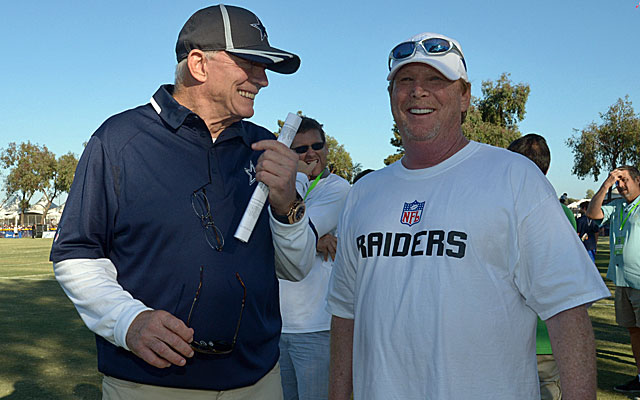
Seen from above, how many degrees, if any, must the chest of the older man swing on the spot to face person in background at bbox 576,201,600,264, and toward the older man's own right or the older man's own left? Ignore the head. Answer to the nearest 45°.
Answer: approximately 90° to the older man's own left

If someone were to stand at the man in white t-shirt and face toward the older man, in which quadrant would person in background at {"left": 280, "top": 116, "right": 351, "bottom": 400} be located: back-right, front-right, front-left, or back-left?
front-right

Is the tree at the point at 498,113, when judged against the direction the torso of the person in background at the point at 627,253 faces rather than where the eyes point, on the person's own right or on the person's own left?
on the person's own right

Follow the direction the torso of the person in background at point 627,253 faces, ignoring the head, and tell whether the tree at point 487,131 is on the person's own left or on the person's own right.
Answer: on the person's own right

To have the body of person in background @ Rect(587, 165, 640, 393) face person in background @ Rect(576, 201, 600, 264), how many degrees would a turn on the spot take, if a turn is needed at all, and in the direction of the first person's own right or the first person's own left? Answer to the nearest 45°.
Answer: approximately 135° to the first person's own right

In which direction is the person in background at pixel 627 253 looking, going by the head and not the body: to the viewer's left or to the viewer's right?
to the viewer's left

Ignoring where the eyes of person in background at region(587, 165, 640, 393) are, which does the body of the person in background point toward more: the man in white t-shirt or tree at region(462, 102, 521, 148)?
the man in white t-shirt

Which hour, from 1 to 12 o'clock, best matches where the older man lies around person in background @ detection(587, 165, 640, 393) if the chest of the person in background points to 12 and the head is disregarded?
The older man is roughly at 11 o'clock from the person in background.

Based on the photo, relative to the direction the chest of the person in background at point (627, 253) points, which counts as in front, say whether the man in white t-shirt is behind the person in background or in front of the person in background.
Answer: in front

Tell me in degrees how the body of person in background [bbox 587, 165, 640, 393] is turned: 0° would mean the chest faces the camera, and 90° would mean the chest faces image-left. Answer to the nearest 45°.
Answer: approximately 45°

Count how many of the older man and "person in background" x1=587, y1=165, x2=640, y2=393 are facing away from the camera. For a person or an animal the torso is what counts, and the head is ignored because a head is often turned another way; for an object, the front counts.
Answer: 0
